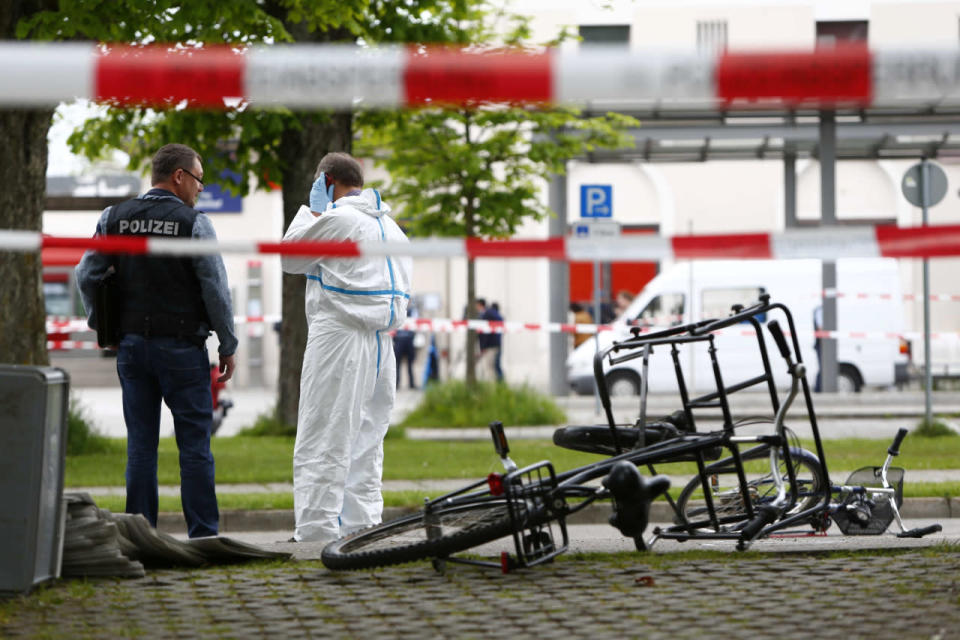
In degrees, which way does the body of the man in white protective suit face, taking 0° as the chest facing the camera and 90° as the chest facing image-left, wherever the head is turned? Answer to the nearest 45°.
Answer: approximately 135°

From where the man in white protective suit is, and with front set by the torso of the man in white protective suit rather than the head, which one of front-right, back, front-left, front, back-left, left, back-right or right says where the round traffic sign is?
right

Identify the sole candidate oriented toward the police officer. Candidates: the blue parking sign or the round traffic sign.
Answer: the blue parking sign

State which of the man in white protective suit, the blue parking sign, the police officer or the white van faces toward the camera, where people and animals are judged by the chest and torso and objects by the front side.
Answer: the blue parking sign

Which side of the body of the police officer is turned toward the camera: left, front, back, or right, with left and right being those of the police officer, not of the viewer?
back

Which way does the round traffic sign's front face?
away from the camera

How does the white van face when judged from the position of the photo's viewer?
facing to the left of the viewer

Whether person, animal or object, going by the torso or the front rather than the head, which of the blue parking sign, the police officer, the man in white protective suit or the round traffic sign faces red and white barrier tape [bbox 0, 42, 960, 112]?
the blue parking sign

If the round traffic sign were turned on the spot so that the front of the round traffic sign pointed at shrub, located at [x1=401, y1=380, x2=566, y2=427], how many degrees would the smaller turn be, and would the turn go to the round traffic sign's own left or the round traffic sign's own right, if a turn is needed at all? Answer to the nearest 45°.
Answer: approximately 90° to the round traffic sign's own left

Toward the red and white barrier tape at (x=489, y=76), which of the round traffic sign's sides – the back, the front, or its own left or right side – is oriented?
back

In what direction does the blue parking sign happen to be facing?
toward the camera

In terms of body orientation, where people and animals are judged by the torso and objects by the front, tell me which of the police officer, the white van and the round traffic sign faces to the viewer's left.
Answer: the white van

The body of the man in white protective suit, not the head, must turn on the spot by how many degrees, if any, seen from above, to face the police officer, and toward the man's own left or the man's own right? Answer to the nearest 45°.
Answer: approximately 45° to the man's own left

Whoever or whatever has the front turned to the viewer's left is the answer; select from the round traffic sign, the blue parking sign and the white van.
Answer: the white van
